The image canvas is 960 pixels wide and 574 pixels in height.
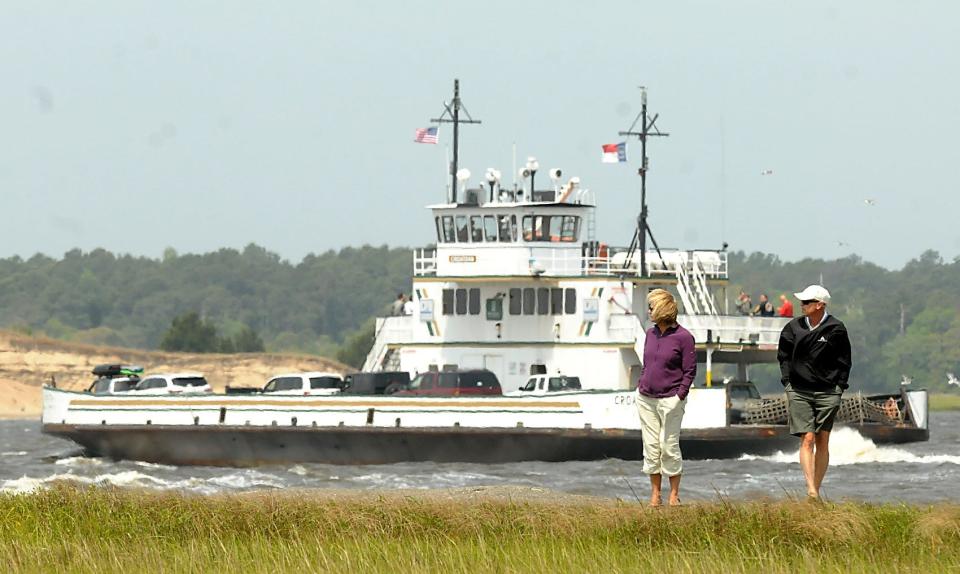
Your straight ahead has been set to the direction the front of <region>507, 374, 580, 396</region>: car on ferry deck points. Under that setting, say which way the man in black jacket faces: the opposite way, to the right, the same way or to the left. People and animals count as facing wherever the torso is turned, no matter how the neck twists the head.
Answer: to the left

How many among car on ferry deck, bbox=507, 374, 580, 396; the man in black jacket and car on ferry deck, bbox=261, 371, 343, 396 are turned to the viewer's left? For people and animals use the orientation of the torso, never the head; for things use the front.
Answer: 2

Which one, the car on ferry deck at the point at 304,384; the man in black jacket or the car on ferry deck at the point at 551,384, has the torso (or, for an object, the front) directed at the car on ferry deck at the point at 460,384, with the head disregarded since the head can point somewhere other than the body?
the car on ferry deck at the point at 551,384

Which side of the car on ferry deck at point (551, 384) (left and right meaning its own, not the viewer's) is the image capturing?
left

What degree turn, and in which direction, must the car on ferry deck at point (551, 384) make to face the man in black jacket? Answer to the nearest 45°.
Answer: approximately 90° to its left

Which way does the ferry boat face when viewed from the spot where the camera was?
facing to the left of the viewer

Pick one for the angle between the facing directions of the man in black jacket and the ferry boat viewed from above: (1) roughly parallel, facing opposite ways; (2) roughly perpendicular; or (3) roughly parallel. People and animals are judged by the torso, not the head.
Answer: roughly perpendicular

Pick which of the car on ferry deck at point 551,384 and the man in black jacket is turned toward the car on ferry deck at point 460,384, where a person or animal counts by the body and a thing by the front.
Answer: the car on ferry deck at point 551,384

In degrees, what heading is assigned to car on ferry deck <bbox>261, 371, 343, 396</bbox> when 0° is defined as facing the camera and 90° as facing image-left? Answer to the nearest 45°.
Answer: approximately 90°

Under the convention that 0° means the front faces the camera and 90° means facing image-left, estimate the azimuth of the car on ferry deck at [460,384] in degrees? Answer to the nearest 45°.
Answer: approximately 90°

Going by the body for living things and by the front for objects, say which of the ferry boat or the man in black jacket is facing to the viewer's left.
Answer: the ferry boat
